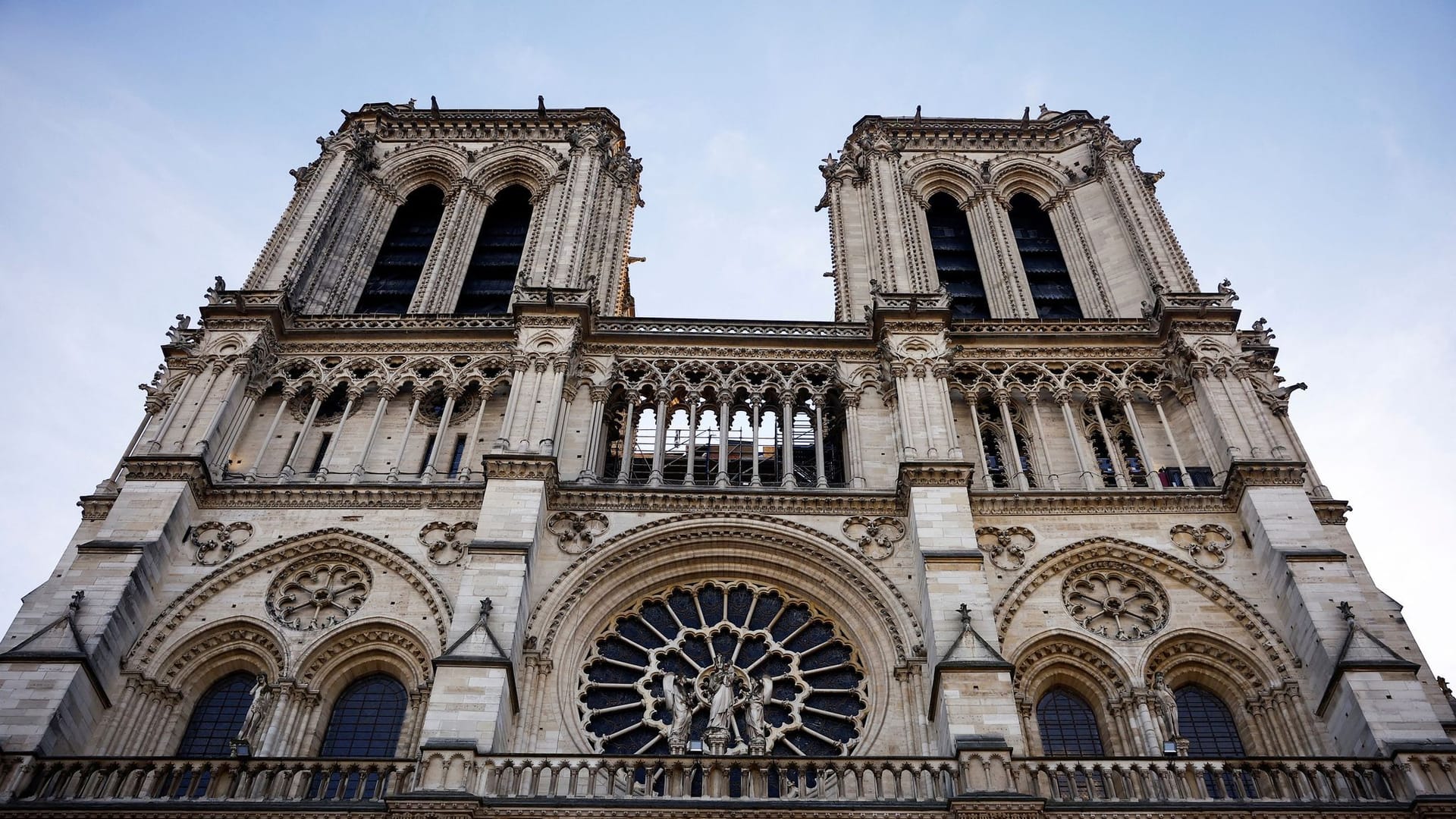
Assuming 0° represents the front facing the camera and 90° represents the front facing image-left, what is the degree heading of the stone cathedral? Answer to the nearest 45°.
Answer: approximately 0°
